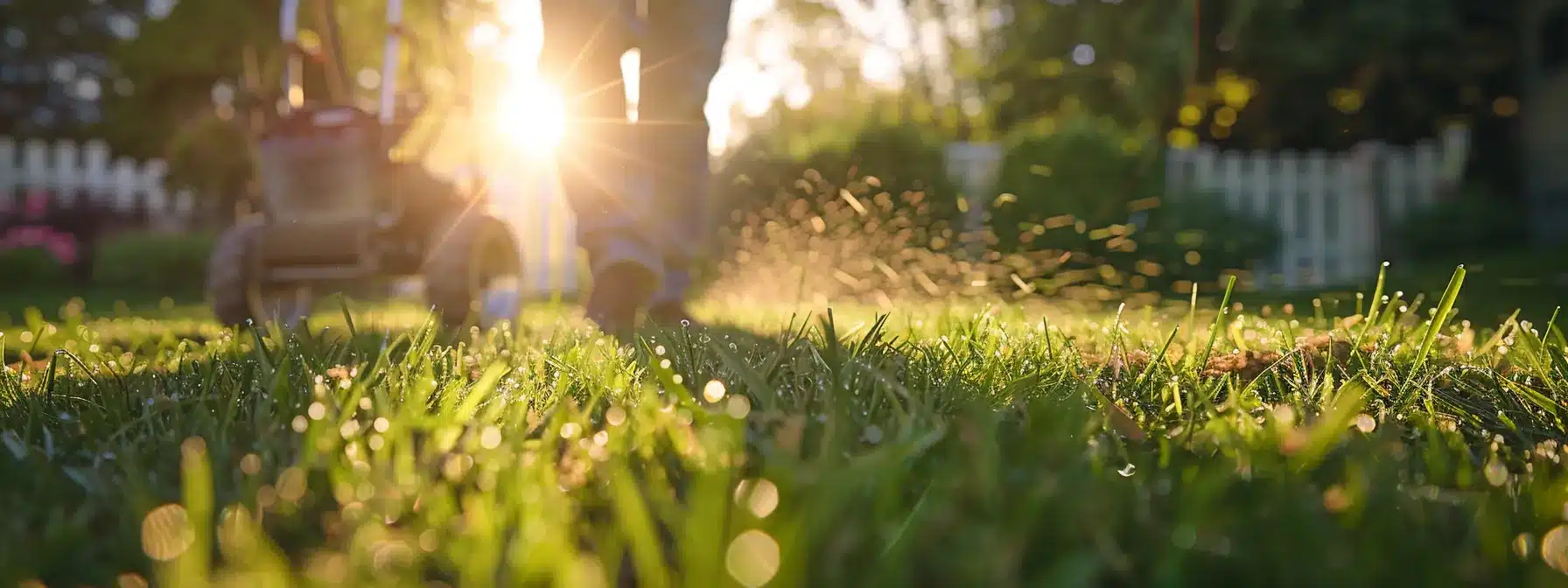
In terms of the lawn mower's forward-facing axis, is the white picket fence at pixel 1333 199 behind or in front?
behind

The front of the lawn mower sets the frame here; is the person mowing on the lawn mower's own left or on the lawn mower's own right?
on the lawn mower's own left

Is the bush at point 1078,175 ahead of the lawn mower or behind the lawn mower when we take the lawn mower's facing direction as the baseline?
behind

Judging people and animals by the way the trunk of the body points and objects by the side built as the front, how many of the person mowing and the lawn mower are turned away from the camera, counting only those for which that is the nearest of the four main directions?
0

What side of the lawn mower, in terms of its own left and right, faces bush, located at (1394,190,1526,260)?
back

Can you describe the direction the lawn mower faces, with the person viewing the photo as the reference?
facing the viewer and to the left of the viewer

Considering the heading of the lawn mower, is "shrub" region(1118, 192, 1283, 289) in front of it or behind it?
behind

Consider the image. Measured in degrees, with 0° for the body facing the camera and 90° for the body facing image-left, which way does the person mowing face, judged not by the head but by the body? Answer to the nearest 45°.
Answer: approximately 0°
